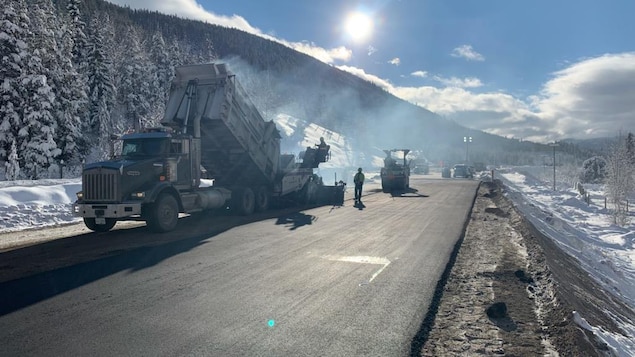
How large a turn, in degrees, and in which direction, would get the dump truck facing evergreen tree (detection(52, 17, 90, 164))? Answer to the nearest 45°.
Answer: approximately 90° to its right

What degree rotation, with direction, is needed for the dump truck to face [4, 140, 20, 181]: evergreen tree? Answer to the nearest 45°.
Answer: approximately 90° to its right

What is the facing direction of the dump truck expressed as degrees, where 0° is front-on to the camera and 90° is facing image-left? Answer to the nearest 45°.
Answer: approximately 45°

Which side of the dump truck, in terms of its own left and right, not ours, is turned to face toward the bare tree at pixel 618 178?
back

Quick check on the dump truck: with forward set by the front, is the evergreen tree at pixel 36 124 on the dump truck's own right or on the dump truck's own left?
on the dump truck's own right

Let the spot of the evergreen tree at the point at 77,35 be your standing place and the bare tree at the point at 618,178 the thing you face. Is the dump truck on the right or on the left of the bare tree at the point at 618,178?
right

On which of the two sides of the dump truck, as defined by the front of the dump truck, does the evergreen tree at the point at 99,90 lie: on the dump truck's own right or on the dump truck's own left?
on the dump truck's own right

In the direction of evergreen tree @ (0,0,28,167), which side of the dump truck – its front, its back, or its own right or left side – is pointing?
right
